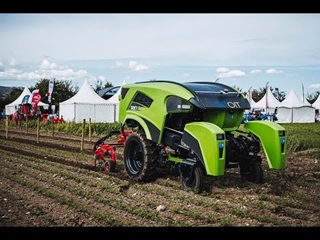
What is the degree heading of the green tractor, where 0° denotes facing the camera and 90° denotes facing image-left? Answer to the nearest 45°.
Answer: approximately 315°

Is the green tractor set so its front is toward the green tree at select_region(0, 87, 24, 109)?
no

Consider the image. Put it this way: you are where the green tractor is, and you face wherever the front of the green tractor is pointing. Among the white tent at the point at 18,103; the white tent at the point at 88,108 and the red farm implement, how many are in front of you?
0

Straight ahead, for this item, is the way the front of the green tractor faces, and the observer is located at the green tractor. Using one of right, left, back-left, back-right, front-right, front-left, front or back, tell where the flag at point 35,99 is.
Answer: back-right

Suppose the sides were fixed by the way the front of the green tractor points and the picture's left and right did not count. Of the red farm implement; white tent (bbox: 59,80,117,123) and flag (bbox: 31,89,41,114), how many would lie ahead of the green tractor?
0

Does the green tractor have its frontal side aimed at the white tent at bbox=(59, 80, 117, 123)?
no

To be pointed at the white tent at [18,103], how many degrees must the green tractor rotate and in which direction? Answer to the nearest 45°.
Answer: approximately 135° to its right

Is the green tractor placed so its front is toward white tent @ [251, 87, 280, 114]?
no
